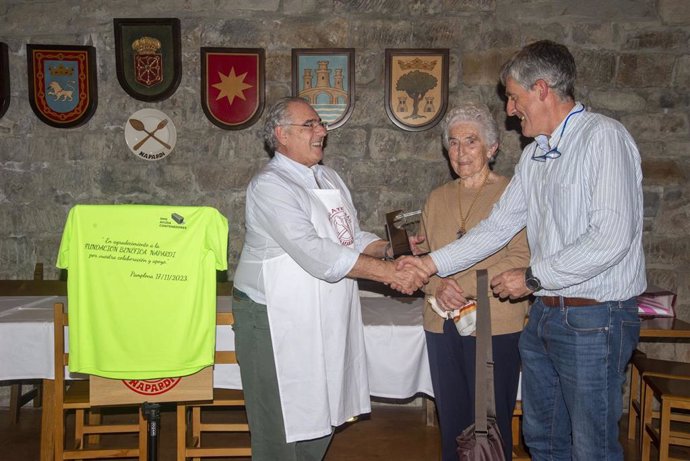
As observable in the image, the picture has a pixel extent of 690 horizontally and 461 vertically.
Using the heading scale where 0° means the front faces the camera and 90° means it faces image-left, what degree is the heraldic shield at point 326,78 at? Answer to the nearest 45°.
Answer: approximately 0°

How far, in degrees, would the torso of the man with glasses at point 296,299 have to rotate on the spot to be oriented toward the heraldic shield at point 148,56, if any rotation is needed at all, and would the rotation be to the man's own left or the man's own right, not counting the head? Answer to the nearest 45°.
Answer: approximately 180°

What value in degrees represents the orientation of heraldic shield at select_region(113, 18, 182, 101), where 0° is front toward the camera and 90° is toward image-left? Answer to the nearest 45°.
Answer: approximately 0°

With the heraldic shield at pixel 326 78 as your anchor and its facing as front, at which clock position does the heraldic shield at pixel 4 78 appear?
the heraldic shield at pixel 4 78 is roughly at 3 o'clock from the heraldic shield at pixel 326 78.

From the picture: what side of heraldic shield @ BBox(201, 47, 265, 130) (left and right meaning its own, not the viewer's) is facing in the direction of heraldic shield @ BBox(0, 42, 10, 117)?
right

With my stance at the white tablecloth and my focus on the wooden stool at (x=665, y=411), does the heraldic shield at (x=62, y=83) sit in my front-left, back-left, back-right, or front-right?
back-left
